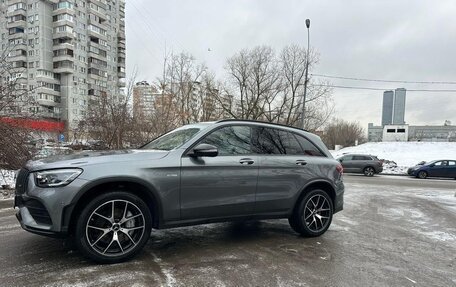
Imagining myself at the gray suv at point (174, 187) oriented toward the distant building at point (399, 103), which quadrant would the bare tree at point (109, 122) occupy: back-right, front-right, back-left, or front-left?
front-left

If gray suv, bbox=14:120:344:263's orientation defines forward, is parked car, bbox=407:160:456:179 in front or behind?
behind

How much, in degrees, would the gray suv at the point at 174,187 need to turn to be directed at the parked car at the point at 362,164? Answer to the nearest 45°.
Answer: approximately 180°

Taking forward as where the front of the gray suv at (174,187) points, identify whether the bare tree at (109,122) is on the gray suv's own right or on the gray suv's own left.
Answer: on the gray suv's own right

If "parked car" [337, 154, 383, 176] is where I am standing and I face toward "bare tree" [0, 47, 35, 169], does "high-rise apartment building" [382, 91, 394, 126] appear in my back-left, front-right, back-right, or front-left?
back-right

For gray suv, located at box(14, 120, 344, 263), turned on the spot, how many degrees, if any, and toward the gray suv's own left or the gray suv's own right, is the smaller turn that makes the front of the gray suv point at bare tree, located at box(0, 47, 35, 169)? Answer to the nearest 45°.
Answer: approximately 90° to the gray suv's own right

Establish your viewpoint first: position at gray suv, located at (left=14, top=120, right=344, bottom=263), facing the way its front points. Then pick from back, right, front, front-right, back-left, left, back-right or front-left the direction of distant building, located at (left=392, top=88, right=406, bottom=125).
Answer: back

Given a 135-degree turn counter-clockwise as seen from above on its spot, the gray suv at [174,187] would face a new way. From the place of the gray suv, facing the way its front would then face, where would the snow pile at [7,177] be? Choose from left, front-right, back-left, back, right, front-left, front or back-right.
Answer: back-left

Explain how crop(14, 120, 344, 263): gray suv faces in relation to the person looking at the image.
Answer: facing the viewer and to the left of the viewer
